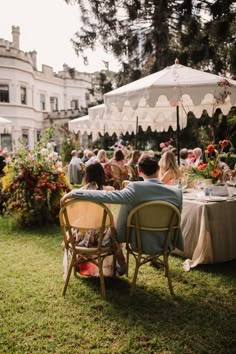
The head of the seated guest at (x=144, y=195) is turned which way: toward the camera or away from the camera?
away from the camera

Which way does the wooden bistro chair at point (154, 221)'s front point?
away from the camera

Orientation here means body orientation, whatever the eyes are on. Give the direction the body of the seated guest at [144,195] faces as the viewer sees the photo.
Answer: away from the camera

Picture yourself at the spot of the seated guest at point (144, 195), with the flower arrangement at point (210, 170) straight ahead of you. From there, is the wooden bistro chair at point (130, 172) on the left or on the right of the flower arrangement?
left

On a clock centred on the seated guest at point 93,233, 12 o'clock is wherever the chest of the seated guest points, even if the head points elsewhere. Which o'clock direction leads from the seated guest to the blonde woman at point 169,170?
The blonde woman is roughly at 1 o'clock from the seated guest.

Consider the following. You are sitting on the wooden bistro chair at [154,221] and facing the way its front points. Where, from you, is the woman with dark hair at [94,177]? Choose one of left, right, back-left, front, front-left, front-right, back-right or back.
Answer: front-left

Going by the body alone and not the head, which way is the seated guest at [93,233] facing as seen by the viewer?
away from the camera

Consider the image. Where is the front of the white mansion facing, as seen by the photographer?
facing the viewer and to the right of the viewer

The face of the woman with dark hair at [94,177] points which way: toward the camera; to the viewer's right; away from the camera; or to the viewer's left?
away from the camera

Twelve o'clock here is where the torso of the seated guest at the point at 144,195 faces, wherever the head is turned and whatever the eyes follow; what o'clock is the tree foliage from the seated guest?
The tree foliage is roughly at 12 o'clock from the seated guest.

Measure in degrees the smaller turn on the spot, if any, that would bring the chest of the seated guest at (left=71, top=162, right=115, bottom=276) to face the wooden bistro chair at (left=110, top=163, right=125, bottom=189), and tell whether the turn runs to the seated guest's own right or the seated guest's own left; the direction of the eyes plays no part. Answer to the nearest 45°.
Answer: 0° — they already face it
